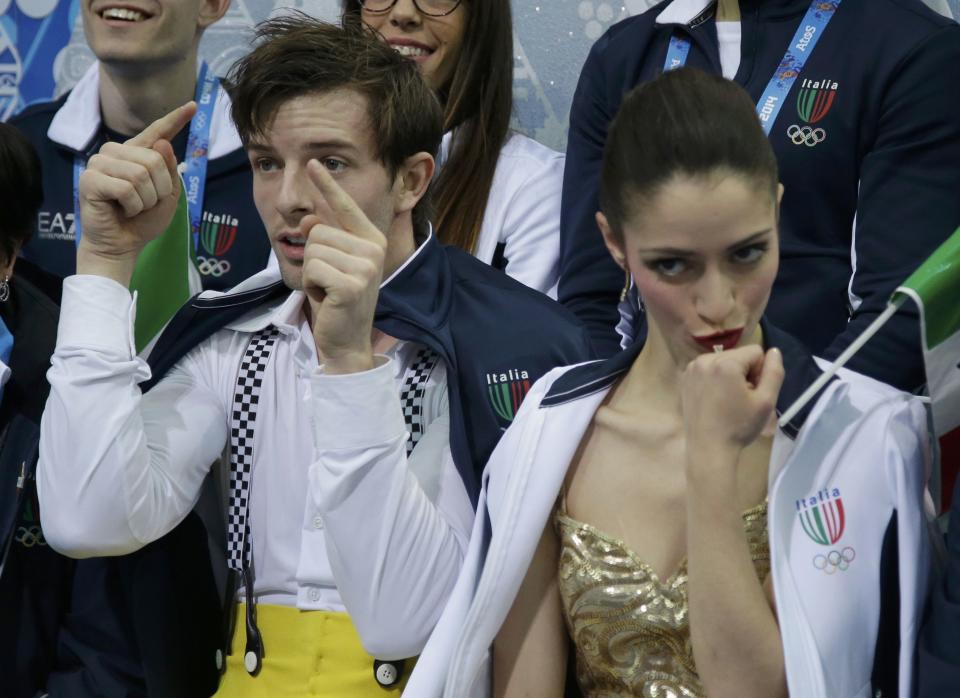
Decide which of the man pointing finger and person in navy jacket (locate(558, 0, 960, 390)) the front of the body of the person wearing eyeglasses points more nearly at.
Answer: the man pointing finger

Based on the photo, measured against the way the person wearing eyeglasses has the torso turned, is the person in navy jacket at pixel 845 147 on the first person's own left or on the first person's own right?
on the first person's own left

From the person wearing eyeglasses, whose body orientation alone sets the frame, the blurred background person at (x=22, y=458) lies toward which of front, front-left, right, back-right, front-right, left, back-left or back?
front-right

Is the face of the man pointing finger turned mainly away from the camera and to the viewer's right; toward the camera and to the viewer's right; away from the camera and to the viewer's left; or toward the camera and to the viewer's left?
toward the camera and to the viewer's left

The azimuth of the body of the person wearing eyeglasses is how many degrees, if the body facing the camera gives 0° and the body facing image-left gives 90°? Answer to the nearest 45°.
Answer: approximately 0°

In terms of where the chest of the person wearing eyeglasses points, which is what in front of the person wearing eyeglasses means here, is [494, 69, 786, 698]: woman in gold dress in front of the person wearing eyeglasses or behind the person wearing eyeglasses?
in front

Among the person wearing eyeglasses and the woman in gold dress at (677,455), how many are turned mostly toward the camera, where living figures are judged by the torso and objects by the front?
2

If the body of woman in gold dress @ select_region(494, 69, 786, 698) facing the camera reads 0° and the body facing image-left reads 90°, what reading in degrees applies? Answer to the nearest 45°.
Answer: approximately 0°

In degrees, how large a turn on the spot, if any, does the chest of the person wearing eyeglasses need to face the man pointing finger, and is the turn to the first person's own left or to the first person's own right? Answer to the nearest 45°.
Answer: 0° — they already face them
